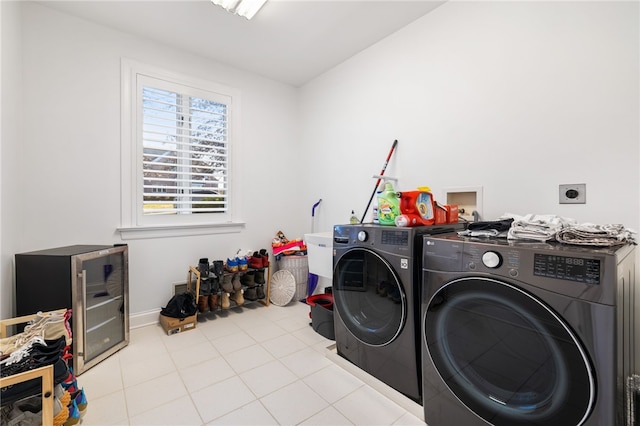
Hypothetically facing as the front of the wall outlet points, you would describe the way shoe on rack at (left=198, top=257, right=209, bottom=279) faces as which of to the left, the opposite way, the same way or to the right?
to the left

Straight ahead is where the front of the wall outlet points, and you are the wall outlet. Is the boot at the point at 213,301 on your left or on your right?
on your right

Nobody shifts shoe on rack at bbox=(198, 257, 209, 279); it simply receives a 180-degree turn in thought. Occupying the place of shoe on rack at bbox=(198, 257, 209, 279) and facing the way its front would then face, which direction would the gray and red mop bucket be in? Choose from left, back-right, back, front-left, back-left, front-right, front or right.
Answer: back-right

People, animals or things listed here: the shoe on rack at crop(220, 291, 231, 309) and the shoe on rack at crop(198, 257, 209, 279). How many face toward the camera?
2

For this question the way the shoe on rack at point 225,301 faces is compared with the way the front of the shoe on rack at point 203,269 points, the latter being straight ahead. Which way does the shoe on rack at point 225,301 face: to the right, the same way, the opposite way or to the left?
the same way

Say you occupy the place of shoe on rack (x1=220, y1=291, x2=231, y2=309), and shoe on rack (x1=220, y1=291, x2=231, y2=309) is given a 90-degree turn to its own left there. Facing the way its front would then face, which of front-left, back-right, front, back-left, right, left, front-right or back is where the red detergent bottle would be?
front-right

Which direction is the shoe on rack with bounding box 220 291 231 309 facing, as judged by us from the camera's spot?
facing the viewer

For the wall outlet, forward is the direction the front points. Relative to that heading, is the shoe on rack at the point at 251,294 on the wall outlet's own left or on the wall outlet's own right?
on the wall outlet's own right

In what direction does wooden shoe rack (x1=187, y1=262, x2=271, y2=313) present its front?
toward the camera

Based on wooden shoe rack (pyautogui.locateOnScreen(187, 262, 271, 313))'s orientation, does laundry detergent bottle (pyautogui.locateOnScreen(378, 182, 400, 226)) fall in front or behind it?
in front
